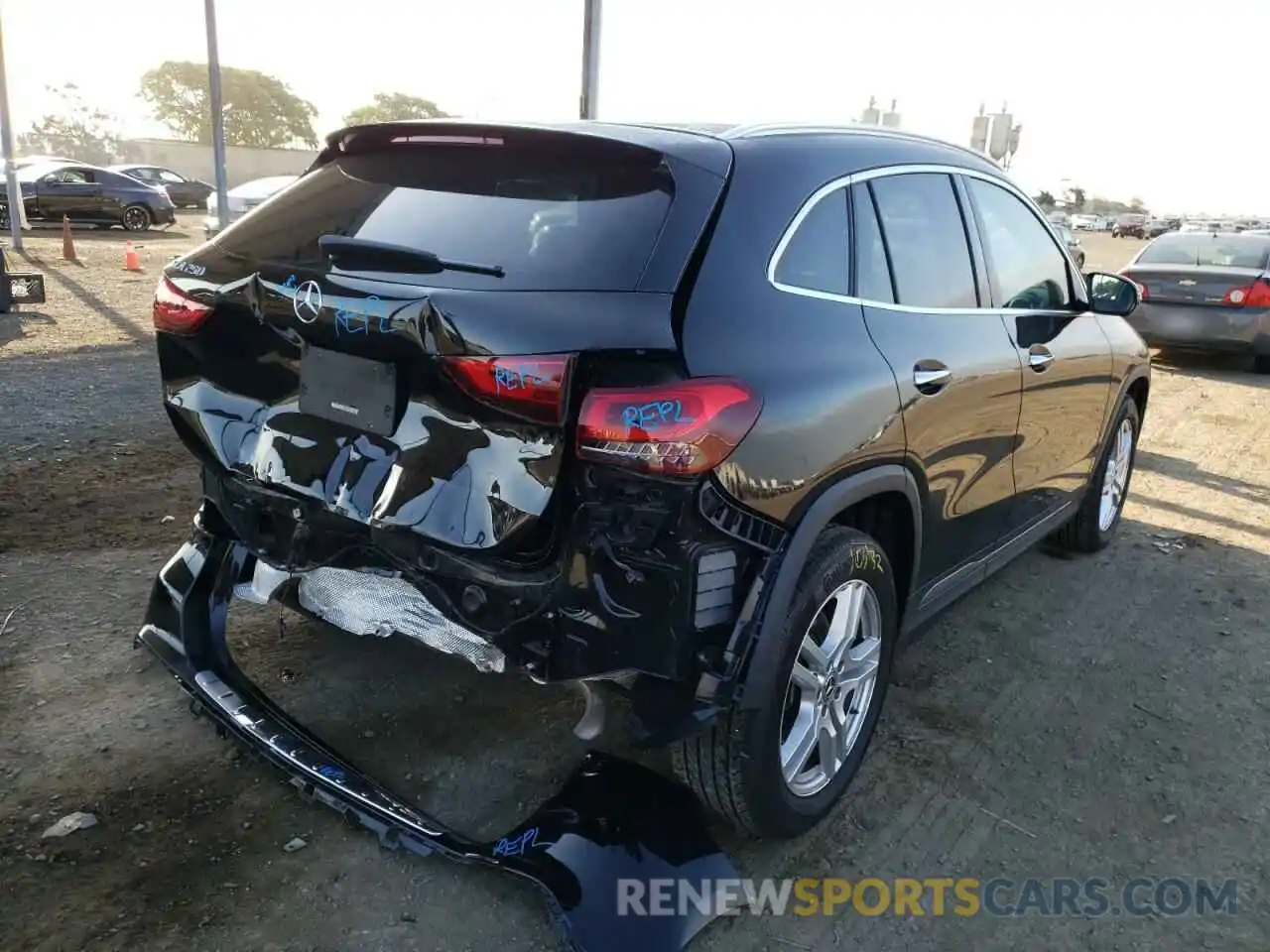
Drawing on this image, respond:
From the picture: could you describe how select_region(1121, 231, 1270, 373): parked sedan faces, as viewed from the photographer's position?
facing away from the viewer and to the right of the viewer

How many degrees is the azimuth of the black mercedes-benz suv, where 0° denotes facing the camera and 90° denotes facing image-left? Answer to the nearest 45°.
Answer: approximately 225°

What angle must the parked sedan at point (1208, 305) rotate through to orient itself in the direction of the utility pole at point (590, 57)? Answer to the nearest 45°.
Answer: approximately 135° to its left

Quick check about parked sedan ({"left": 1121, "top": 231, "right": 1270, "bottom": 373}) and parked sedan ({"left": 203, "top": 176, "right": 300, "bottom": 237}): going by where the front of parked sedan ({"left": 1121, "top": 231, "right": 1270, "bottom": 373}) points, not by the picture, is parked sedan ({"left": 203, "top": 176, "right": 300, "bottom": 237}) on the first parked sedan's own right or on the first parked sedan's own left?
on the first parked sedan's own left

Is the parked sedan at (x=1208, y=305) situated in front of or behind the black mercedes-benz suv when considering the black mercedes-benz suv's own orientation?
in front

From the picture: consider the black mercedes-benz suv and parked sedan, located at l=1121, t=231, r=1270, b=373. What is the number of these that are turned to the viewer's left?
0
